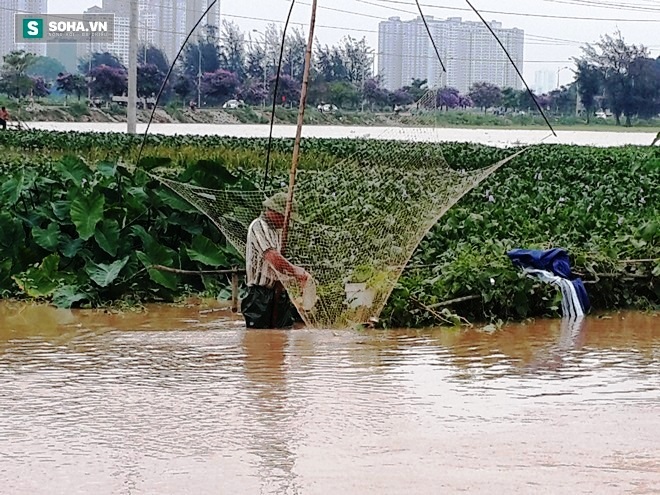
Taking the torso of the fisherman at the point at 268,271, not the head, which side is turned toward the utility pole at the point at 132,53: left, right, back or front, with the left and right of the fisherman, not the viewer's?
left

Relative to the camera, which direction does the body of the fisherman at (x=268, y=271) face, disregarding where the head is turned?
to the viewer's right

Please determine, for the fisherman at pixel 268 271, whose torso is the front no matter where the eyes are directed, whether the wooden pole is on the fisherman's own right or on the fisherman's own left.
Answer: on the fisherman's own left
